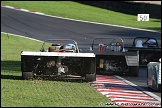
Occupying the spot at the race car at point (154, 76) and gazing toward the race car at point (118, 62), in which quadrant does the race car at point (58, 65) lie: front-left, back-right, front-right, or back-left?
front-left

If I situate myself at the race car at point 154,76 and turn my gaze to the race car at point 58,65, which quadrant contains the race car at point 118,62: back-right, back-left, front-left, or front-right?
front-right

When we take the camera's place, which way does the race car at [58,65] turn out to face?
facing away from the viewer

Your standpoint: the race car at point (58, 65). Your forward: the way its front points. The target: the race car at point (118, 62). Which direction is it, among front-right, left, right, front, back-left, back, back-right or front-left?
front-right

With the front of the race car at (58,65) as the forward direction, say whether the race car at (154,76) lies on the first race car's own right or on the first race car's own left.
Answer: on the first race car's own right
